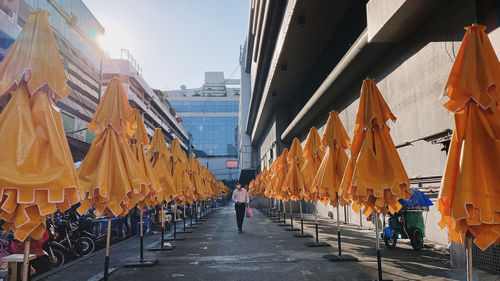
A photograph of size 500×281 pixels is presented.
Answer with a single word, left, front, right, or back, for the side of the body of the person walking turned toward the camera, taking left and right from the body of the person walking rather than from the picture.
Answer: front

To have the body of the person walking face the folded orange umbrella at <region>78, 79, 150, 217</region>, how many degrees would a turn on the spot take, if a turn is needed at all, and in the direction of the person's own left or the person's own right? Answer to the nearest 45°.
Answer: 0° — they already face it

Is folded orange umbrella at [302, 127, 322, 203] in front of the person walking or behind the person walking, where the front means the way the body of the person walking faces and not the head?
in front

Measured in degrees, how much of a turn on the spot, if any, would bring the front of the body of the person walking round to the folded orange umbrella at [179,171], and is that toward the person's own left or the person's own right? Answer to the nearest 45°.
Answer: approximately 45° to the person's own right

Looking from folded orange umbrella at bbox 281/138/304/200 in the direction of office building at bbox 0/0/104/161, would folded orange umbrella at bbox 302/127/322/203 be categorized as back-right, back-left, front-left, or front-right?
back-left

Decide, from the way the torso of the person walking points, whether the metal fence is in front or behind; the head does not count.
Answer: in front
